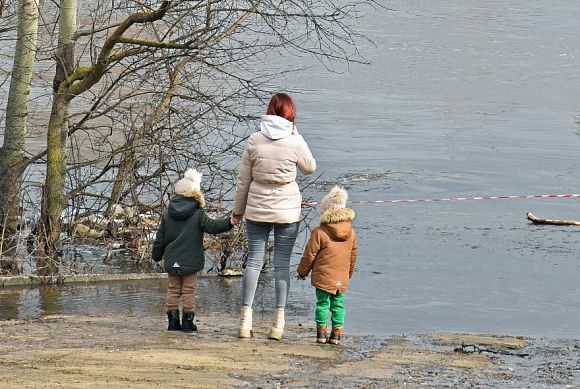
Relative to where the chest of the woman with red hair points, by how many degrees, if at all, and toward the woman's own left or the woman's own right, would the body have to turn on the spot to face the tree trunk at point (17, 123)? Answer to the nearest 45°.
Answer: approximately 45° to the woman's own left

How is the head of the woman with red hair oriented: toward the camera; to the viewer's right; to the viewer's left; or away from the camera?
away from the camera

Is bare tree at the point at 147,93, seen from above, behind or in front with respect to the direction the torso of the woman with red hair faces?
in front

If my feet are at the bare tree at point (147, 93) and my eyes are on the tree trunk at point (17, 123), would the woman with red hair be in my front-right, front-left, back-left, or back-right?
back-left

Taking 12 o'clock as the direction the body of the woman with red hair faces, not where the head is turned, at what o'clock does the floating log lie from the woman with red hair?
The floating log is roughly at 1 o'clock from the woman with red hair.

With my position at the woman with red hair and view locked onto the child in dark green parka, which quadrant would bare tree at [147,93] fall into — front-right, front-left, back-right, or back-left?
front-right

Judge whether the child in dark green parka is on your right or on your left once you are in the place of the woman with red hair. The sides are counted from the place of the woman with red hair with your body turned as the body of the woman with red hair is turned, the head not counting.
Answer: on your left

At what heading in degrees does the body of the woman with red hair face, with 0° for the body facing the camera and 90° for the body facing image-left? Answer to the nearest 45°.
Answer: approximately 180°

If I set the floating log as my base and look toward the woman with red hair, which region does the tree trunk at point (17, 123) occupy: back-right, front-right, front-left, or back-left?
front-right

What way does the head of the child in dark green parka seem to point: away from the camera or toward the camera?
away from the camera

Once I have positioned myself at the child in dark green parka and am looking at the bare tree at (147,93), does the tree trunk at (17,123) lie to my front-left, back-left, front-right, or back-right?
front-left
